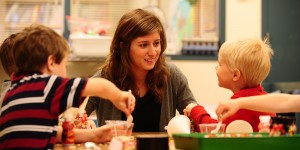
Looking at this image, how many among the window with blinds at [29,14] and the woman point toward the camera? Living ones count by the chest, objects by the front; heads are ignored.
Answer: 2

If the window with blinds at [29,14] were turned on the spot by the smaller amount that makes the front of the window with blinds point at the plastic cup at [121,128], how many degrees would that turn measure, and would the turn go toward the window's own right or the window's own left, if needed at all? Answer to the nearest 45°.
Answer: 0° — it already faces it

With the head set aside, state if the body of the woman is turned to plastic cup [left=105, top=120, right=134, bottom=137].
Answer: yes

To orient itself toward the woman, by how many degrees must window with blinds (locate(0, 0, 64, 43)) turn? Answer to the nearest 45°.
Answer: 0° — it already faces them

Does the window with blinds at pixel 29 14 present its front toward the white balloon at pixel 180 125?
yes

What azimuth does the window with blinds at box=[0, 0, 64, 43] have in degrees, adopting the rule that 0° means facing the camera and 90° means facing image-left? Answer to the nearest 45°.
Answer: approximately 0°

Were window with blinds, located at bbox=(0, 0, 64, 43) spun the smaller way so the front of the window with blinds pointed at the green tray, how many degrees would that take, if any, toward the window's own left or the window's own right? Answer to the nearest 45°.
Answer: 0° — it already faces it

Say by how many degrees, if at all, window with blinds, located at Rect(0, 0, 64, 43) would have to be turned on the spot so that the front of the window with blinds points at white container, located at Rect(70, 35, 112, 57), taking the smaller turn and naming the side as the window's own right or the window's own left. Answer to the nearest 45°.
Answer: approximately 45° to the window's own left

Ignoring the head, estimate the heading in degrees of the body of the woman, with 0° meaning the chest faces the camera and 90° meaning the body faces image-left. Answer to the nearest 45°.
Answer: approximately 0°

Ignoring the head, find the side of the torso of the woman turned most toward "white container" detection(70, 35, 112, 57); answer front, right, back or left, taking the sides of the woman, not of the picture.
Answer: back
